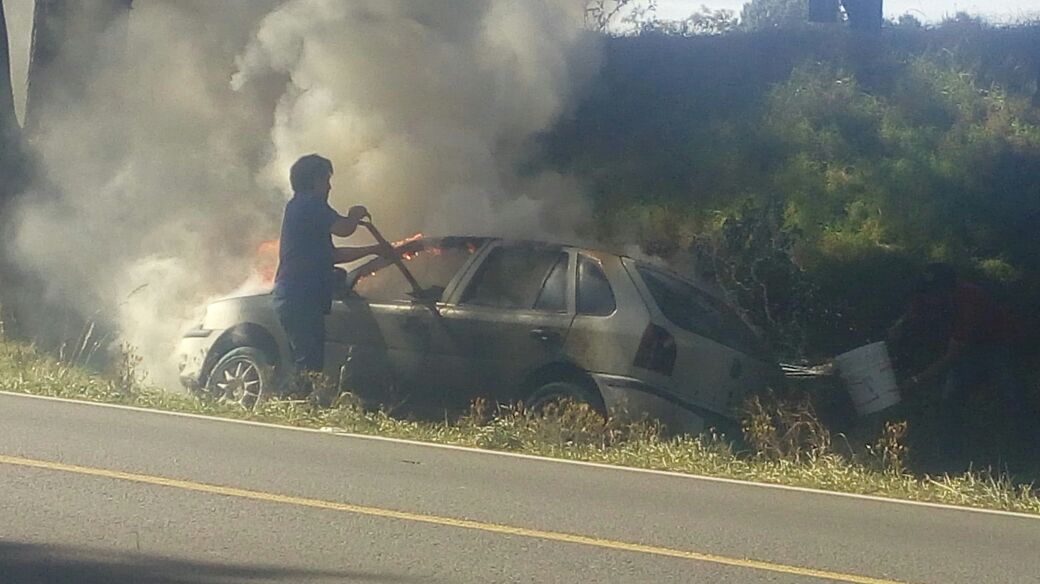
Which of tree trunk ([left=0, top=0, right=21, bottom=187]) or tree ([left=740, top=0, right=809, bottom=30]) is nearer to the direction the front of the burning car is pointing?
the tree trunk

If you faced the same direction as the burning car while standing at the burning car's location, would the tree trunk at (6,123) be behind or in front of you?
in front

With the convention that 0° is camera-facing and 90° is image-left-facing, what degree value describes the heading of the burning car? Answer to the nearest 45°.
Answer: approximately 135°

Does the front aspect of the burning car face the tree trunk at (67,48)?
yes

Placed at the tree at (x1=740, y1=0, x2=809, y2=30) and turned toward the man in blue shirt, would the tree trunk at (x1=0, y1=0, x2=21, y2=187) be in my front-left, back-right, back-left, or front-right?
front-right

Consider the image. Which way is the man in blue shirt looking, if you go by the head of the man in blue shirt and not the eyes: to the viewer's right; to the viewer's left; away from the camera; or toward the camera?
to the viewer's right
